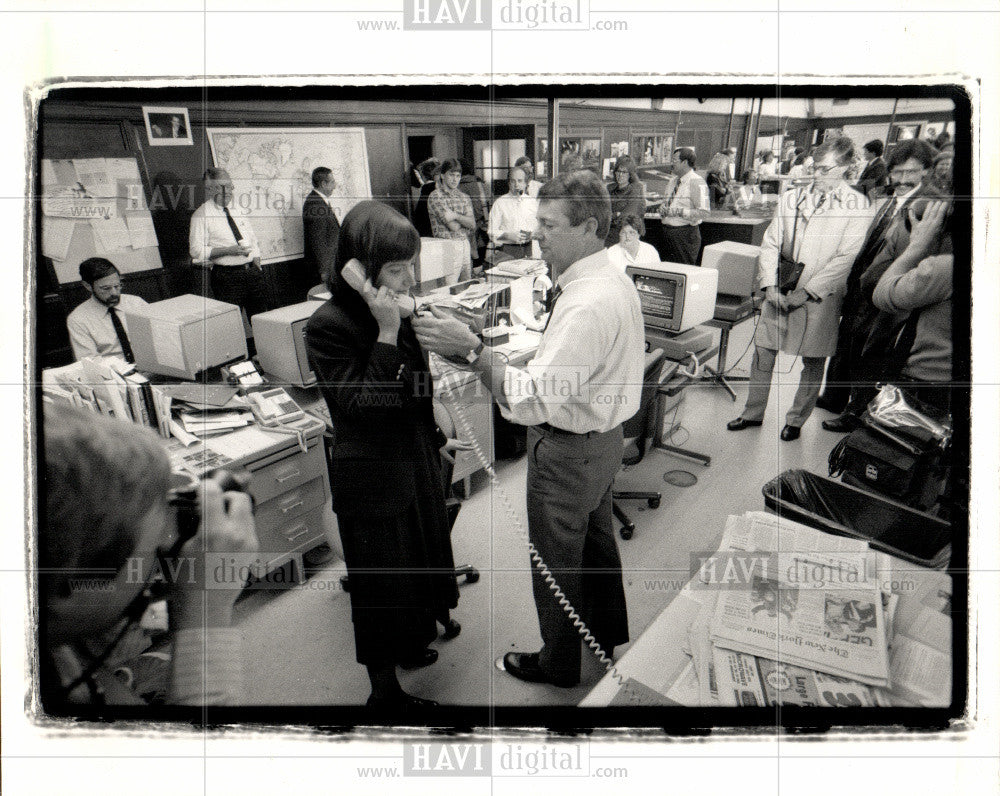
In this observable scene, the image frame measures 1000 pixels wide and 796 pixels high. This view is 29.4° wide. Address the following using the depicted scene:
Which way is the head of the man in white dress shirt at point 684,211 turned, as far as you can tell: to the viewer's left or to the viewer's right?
to the viewer's left

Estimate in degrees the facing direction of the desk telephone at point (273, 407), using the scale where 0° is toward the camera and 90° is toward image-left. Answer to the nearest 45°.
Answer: approximately 315°

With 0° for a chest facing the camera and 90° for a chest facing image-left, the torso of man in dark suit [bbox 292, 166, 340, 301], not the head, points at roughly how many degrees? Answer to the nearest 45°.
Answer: approximately 270°
